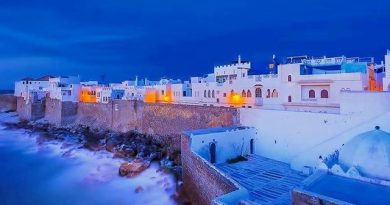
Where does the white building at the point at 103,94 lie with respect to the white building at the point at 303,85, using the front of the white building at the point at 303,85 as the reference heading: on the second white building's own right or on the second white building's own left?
on the second white building's own right

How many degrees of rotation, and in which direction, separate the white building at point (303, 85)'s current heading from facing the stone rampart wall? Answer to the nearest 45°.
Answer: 0° — it already faces it

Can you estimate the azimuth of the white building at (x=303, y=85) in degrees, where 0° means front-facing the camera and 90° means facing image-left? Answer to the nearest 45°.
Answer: approximately 45°

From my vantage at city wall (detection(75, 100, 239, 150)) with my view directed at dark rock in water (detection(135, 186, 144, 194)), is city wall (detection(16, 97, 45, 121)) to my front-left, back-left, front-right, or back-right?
back-right

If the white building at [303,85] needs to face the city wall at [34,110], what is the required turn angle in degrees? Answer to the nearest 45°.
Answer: approximately 45° to its right

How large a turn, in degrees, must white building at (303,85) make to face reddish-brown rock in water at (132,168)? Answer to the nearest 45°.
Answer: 0° — it already faces it

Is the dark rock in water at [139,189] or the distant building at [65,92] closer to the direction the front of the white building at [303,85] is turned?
the dark rock in water

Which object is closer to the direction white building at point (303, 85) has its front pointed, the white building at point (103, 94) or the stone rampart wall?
the stone rampart wall

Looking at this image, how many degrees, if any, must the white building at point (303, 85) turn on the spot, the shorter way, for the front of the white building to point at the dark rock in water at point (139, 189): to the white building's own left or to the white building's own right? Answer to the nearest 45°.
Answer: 0° — it already faces it

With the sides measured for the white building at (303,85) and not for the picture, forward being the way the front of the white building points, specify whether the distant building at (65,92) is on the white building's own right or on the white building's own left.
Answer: on the white building's own right

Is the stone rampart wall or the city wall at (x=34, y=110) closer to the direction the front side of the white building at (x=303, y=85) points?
the stone rampart wall

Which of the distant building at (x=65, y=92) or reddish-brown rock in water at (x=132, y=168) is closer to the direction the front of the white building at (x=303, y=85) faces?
the reddish-brown rock in water
